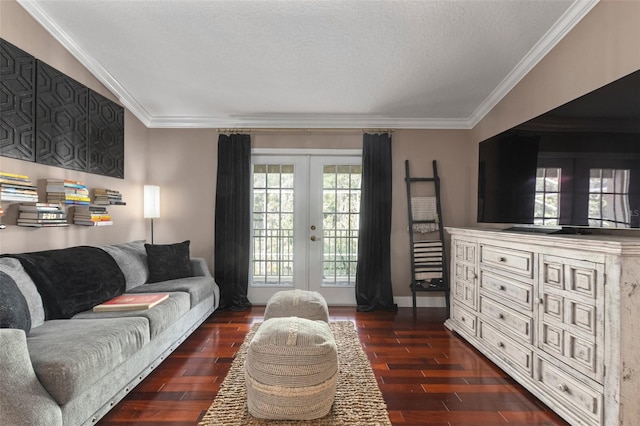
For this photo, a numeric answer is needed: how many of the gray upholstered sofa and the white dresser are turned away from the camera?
0

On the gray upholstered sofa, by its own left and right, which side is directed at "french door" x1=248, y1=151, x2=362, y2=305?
left

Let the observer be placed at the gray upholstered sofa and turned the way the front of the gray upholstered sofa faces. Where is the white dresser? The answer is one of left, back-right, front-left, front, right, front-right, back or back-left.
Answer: front

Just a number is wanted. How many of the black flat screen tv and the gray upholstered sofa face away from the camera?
0

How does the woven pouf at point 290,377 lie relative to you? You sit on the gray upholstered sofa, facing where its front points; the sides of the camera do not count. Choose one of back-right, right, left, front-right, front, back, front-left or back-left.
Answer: front

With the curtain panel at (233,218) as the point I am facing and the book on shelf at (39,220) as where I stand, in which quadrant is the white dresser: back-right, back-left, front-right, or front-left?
front-right

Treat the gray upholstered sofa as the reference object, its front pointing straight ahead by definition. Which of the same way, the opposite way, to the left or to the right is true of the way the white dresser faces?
the opposite way

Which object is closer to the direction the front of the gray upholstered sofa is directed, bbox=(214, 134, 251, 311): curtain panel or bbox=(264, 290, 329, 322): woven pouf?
the woven pouf

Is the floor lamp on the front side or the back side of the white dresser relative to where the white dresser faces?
on the front side

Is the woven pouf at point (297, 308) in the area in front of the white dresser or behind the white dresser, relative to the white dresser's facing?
in front

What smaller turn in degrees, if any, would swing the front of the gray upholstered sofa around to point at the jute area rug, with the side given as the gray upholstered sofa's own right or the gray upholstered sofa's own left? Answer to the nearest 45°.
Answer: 0° — it already faces it

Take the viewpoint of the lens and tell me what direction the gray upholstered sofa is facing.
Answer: facing the viewer and to the right of the viewer

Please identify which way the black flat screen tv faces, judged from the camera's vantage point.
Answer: facing the viewer and to the left of the viewer

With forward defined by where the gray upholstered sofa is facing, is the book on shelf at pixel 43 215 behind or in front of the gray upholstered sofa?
behind
